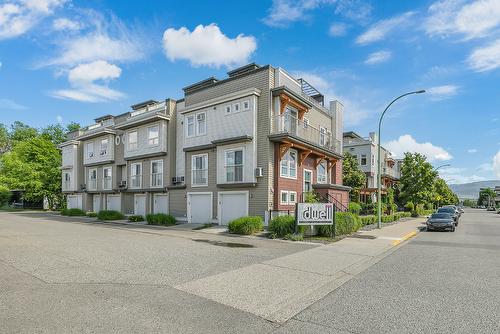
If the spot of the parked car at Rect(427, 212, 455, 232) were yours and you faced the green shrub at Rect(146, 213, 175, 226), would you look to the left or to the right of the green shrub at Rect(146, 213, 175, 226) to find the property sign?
left

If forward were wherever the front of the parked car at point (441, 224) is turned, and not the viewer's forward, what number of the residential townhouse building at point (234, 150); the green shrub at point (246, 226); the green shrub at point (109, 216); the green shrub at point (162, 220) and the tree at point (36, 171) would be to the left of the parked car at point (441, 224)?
0

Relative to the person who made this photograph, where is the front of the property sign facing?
facing the viewer

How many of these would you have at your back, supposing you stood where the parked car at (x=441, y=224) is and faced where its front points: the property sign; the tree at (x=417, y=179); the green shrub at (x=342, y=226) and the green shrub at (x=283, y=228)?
1

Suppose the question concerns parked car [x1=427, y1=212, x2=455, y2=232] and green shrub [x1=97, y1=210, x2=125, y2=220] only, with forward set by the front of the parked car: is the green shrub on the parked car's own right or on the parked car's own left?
on the parked car's own right

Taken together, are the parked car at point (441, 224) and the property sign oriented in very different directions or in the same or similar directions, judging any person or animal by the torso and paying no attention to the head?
same or similar directions

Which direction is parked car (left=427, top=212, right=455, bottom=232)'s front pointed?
toward the camera

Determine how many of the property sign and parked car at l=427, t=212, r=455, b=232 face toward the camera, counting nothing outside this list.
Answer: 2

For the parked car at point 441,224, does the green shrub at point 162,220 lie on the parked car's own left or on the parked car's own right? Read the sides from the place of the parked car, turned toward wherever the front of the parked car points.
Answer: on the parked car's own right

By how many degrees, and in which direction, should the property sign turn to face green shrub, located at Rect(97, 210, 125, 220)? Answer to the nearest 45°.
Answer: approximately 135° to its right

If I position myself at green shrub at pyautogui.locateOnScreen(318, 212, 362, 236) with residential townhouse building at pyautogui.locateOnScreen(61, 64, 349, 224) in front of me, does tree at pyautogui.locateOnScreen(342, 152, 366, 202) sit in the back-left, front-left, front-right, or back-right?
front-right

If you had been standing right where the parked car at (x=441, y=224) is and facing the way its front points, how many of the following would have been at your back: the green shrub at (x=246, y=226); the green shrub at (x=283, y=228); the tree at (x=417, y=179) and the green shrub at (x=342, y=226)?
1

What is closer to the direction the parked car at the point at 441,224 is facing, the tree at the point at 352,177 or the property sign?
the property sign

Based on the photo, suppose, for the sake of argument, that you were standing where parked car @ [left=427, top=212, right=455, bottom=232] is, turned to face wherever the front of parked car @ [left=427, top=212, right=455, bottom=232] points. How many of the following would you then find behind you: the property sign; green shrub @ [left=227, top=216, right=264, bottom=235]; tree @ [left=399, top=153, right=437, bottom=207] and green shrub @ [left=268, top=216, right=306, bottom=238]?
1
